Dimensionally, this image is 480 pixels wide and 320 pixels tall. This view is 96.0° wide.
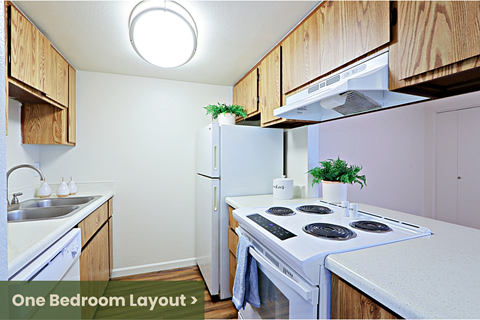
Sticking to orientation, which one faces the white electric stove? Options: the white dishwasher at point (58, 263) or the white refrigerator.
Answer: the white dishwasher

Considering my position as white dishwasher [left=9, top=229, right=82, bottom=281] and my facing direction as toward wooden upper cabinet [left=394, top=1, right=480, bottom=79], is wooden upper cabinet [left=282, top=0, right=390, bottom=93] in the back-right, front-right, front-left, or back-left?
front-left

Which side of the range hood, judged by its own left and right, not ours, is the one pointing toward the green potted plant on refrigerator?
right

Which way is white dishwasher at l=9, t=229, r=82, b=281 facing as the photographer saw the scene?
facing the viewer and to the right of the viewer

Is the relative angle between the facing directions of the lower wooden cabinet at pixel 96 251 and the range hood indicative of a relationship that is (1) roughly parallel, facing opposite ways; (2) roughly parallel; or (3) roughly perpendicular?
roughly parallel, facing opposite ways

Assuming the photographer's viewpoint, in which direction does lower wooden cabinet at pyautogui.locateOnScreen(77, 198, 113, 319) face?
facing to the right of the viewer

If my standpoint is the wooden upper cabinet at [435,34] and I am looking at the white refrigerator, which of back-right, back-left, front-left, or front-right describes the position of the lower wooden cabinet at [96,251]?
front-left

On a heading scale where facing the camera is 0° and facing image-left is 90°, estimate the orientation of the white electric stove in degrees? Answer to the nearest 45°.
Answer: approximately 45°

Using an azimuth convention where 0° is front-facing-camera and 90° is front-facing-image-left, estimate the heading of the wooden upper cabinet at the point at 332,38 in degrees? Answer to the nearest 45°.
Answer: approximately 45°

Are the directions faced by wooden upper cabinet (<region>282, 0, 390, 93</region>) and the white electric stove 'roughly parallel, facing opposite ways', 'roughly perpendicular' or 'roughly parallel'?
roughly parallel

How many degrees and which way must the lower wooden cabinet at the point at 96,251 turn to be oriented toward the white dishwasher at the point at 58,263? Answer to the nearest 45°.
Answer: approximately 90° to its right
